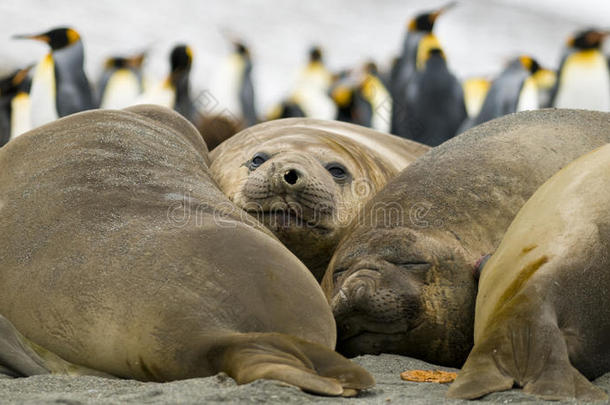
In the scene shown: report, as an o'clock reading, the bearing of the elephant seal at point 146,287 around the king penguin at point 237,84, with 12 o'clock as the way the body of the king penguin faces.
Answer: The elephant seal is roughly at 9 o'clock from the king penguin.

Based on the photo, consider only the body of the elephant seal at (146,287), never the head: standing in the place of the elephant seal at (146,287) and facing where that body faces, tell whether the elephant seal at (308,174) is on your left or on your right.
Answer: on your right

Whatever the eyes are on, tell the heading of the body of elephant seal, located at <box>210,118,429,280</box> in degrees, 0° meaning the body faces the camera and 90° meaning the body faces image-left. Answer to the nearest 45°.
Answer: approximately 0°

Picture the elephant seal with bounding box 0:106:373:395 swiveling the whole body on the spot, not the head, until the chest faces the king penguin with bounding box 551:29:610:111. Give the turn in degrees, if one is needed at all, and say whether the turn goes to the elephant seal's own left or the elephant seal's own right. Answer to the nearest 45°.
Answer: approximately 90° to the elephant seal's own right

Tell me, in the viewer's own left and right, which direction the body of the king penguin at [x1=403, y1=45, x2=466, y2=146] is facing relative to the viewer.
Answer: facing away from the viewer

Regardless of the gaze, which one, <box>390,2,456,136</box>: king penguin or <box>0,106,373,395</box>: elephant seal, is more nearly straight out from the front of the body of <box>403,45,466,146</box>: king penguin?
the king penguin

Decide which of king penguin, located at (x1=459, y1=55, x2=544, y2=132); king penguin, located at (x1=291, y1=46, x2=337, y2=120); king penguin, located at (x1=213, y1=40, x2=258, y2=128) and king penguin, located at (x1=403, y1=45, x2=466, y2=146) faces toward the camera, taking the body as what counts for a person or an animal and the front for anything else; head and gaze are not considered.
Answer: king penguin, located at (x1=291, y1=46, x2=337, y2=120)

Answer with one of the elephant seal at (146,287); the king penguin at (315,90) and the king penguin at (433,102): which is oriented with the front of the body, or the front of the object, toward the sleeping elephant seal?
the king penguin at (315,90)

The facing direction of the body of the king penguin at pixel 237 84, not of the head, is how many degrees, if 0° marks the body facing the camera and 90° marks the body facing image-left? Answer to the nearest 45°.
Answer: approximately 90°

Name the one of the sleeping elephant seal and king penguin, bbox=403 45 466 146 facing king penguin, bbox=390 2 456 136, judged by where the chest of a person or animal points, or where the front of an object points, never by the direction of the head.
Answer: king penguin, bbox=403 45 466 146

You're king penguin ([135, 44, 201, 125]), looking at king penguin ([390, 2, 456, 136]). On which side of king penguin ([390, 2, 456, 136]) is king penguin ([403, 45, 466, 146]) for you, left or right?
right

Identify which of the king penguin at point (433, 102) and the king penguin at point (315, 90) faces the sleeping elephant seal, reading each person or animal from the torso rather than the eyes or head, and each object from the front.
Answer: the king penguin at point (315, 90)

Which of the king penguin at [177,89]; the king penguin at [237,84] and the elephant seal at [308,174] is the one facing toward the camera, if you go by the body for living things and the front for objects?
the elephant seal

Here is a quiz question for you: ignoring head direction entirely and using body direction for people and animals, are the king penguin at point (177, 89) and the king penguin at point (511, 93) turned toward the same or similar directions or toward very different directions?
very different directions
